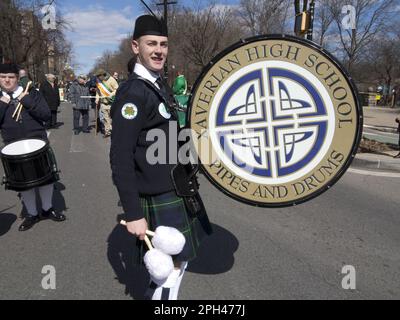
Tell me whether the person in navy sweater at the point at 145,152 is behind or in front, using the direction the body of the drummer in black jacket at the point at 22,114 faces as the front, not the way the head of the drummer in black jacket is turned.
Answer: in front

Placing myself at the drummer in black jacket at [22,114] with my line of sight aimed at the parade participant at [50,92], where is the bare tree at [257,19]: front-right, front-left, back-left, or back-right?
front-right

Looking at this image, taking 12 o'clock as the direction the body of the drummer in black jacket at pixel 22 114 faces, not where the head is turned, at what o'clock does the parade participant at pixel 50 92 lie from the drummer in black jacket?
The parade participant is roughly at 6 o'clock from the drummer in black jacket.

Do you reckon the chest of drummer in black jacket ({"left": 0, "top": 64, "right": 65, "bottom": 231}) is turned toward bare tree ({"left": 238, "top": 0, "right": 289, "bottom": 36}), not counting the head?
no

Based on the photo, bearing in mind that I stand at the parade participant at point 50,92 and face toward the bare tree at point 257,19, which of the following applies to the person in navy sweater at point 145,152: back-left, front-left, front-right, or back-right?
back-right

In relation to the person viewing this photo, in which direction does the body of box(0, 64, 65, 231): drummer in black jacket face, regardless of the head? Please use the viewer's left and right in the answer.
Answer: facing the viewer

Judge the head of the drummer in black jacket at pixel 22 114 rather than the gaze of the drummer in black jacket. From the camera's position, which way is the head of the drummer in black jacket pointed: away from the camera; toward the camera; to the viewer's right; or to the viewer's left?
toward the camera

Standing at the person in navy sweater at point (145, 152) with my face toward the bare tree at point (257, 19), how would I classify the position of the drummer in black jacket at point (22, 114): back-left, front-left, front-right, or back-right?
front-left

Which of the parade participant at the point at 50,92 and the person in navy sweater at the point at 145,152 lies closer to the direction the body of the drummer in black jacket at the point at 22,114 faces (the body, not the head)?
the person in navy sweater

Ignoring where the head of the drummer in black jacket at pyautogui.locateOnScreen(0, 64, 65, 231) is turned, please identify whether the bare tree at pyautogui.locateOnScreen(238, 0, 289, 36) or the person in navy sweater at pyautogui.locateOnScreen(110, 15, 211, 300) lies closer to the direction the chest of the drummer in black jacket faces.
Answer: the person in navy sweater

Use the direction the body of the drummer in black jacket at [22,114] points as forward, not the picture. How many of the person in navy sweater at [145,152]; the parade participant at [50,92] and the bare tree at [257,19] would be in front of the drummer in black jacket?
1
